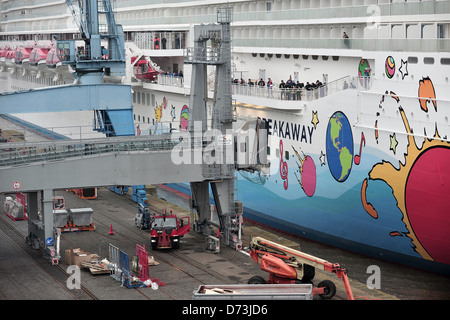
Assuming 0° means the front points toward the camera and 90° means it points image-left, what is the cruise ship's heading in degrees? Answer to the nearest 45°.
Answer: approximately 315°

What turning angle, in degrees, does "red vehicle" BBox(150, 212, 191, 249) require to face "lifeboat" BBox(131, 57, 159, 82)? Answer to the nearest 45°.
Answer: approximately 180°

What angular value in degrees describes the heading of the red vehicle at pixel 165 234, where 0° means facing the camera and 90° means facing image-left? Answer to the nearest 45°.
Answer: approximately 0°

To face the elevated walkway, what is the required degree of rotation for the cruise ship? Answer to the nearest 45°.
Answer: approximately 135° to its right

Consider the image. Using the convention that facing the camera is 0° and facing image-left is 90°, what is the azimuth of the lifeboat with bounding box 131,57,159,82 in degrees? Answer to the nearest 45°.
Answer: approximately 315°

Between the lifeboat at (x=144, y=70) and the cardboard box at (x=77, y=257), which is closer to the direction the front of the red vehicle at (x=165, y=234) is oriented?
the cardboard box

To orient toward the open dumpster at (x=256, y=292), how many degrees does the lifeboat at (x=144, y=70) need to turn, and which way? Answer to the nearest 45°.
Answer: approximately 45° to its right
